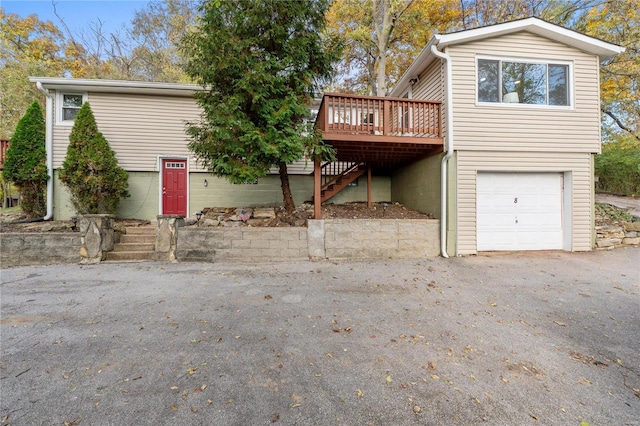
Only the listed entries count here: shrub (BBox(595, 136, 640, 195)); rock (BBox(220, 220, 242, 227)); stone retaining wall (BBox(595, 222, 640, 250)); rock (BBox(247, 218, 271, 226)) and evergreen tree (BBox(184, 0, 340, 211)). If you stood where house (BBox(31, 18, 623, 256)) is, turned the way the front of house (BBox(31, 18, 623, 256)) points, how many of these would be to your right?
3

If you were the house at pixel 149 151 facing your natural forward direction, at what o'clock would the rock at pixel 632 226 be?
The rock is roughly at 10 o'clock from the house.

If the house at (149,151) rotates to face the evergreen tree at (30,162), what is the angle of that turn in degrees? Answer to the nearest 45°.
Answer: approximately 90° to its right

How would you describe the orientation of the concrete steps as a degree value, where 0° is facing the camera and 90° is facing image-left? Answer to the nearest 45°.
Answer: approximately 0°

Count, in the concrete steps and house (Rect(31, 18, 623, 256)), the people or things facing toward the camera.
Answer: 2
